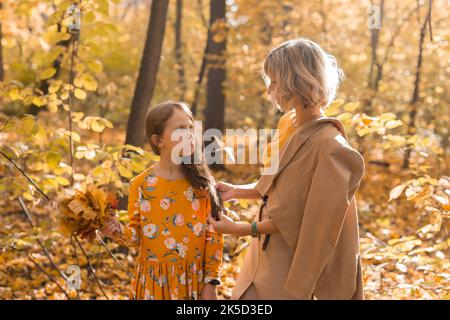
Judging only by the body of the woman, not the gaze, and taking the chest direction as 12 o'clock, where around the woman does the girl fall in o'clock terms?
The girl is roughly at 1 o'clock from the woman.

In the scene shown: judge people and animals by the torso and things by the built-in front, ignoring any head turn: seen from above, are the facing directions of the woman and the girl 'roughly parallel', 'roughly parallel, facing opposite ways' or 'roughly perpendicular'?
roughly perpendicular

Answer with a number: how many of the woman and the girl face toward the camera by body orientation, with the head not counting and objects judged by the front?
1

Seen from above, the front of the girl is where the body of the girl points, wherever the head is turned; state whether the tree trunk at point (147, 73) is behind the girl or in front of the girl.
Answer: behind

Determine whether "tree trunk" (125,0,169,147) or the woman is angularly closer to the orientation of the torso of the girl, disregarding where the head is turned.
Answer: the woman

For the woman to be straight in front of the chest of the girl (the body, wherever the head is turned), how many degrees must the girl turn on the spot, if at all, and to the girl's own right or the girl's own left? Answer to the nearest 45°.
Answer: approximately 45° to the girl's own left

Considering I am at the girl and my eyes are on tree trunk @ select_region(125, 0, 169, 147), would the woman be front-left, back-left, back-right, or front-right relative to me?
back-right

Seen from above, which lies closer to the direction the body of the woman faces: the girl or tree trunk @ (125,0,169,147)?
the girl

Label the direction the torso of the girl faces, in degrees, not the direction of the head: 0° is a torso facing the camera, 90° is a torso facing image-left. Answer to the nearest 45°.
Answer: approximately 0°

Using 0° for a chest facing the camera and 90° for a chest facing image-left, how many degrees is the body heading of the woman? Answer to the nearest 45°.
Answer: approximately 90°
